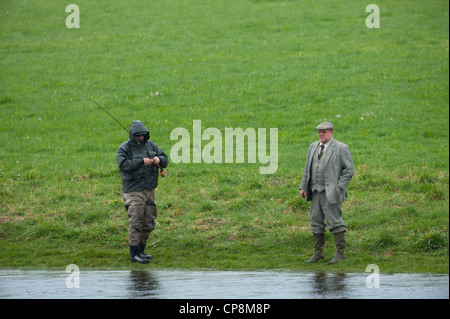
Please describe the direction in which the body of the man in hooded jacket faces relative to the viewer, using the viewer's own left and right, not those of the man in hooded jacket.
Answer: facing the viewer and to the right of the viewer

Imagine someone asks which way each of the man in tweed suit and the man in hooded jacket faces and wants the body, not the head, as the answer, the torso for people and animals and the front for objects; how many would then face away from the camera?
0

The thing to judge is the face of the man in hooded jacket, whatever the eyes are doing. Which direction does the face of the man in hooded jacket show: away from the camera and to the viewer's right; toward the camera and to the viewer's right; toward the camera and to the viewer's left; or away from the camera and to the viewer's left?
toward the camera and to the viewer's right

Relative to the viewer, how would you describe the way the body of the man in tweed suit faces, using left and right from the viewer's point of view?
facing the viewer and to the left of the viewer

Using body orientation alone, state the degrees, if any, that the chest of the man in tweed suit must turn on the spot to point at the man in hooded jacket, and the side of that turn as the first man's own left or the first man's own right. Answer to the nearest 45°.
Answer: approximately 45° to the first man's own right
